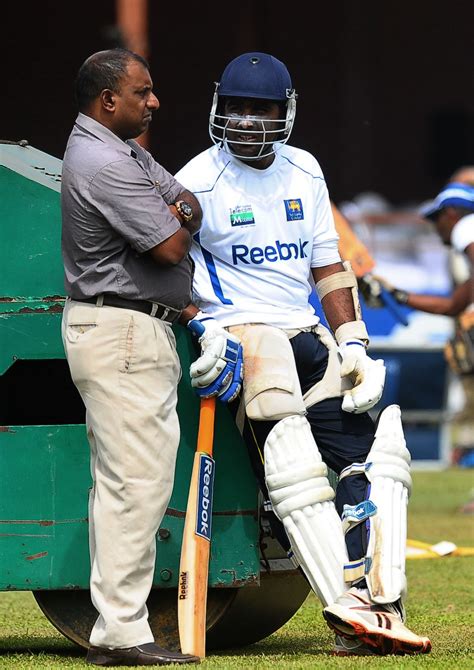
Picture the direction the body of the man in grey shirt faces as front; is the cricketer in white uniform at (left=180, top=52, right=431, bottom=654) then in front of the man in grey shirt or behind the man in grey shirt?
in front

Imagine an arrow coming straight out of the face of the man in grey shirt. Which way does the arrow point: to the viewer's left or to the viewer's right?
to the viewer's right

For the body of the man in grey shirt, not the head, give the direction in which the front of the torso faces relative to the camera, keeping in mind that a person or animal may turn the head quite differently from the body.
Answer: to the viewer's right
